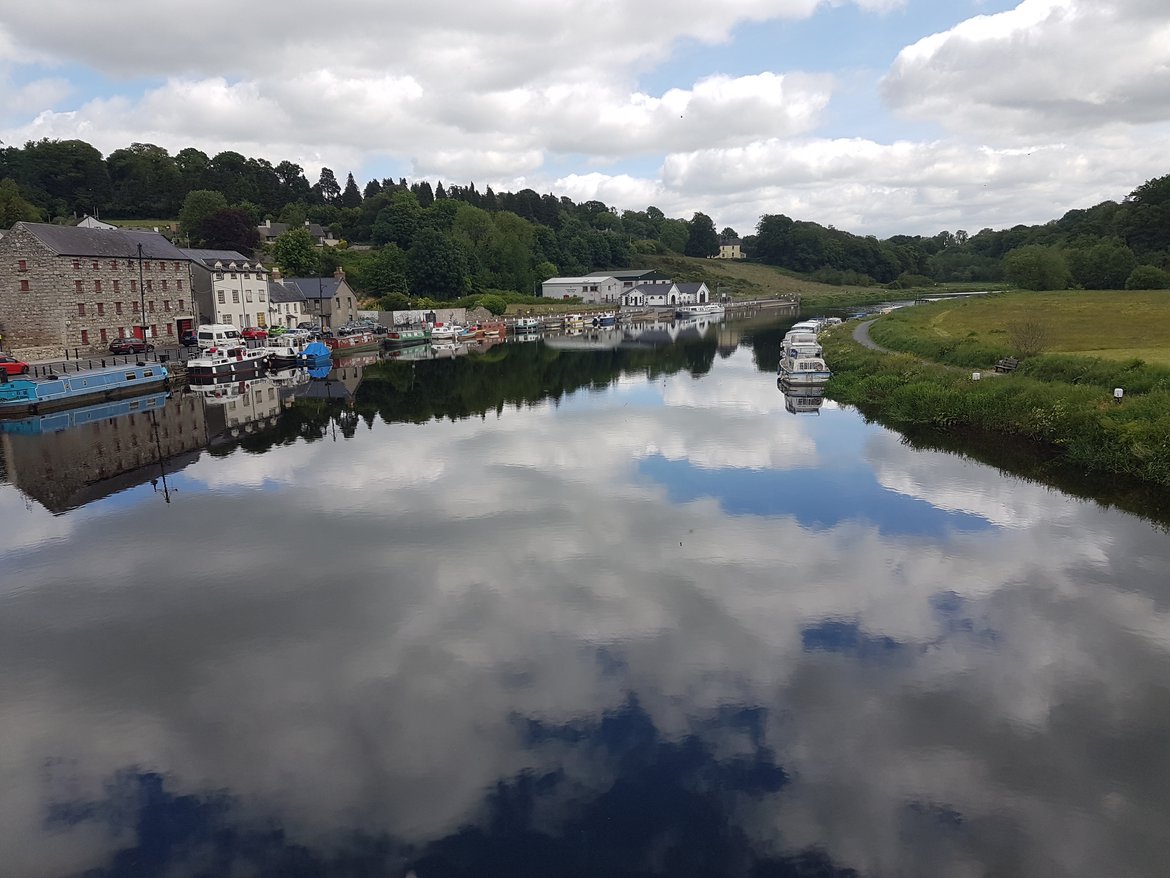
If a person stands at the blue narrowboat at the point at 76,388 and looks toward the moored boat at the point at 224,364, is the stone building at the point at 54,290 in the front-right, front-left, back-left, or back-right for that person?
front-left

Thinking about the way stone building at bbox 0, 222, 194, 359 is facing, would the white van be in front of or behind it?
in front

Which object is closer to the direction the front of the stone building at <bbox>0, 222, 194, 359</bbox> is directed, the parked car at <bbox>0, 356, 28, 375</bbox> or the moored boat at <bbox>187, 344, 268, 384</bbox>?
the moored boat

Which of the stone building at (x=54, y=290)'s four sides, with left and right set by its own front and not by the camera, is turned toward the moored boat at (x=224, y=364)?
front

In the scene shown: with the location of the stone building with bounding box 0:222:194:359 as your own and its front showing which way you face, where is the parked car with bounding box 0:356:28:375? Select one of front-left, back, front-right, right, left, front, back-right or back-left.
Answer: front-right

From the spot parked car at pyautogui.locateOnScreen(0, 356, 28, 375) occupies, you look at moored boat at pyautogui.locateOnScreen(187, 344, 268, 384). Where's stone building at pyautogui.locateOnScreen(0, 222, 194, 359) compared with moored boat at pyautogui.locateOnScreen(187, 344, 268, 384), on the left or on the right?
left

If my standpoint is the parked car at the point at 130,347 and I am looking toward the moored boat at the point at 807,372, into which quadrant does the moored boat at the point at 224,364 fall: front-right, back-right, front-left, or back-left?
front-right

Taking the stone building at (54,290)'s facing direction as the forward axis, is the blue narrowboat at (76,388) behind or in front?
in front

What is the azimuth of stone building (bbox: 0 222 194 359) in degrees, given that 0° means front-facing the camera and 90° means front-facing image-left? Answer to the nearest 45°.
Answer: approximately 315°
